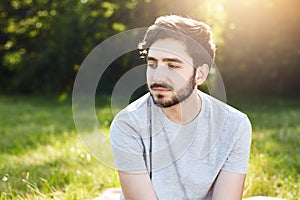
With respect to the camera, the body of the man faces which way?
toward the camera

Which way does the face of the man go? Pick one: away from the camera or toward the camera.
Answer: toward the camera
